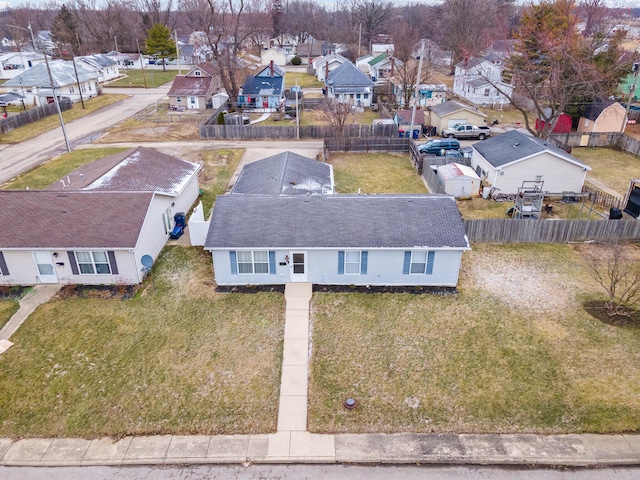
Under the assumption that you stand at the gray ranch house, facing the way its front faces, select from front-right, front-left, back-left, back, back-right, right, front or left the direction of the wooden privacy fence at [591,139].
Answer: back-left

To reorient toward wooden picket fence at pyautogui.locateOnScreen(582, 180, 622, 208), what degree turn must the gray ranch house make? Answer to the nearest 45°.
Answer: approximately 135° to its left

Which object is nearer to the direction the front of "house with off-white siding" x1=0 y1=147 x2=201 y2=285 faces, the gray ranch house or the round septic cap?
the round septic cap

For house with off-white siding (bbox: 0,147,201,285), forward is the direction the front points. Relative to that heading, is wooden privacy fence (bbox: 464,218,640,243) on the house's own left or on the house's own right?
on the house's own left

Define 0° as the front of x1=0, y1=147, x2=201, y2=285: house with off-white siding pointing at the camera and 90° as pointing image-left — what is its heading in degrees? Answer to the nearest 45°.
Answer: approximately 0°

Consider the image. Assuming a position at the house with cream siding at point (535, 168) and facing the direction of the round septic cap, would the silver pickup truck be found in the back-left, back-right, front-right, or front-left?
back-right

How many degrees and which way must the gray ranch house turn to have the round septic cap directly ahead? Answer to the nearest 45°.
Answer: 0° — it already faces it

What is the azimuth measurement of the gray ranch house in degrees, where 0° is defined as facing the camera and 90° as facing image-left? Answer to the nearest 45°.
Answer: approximately 0°

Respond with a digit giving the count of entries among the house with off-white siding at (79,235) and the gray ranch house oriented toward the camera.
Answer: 2

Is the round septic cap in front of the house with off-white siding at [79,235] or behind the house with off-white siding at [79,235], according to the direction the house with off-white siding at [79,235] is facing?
in front

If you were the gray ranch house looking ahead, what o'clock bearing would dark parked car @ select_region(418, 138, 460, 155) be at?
The dark parked car is roughly at 7 o'clock from the gray ranch house.

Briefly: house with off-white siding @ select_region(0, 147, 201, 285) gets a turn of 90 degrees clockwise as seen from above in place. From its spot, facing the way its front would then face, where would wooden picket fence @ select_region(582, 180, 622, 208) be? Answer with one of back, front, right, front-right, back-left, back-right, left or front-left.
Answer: back

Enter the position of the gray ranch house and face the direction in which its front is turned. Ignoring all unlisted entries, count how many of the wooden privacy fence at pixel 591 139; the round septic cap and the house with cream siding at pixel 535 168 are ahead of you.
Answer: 1

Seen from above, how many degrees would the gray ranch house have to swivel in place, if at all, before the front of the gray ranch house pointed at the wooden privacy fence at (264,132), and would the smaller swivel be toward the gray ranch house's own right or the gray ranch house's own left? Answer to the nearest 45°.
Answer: approximately 180°

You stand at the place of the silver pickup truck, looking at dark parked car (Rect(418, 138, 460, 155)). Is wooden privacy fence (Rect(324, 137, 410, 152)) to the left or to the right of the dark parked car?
right

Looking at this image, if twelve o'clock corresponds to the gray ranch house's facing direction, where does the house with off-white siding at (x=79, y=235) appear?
The house with off-white siding is roughly at 3 o'clock from the gray ranch house.

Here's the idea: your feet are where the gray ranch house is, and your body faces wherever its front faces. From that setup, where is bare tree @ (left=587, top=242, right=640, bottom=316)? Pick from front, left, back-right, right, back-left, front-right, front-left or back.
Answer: left
